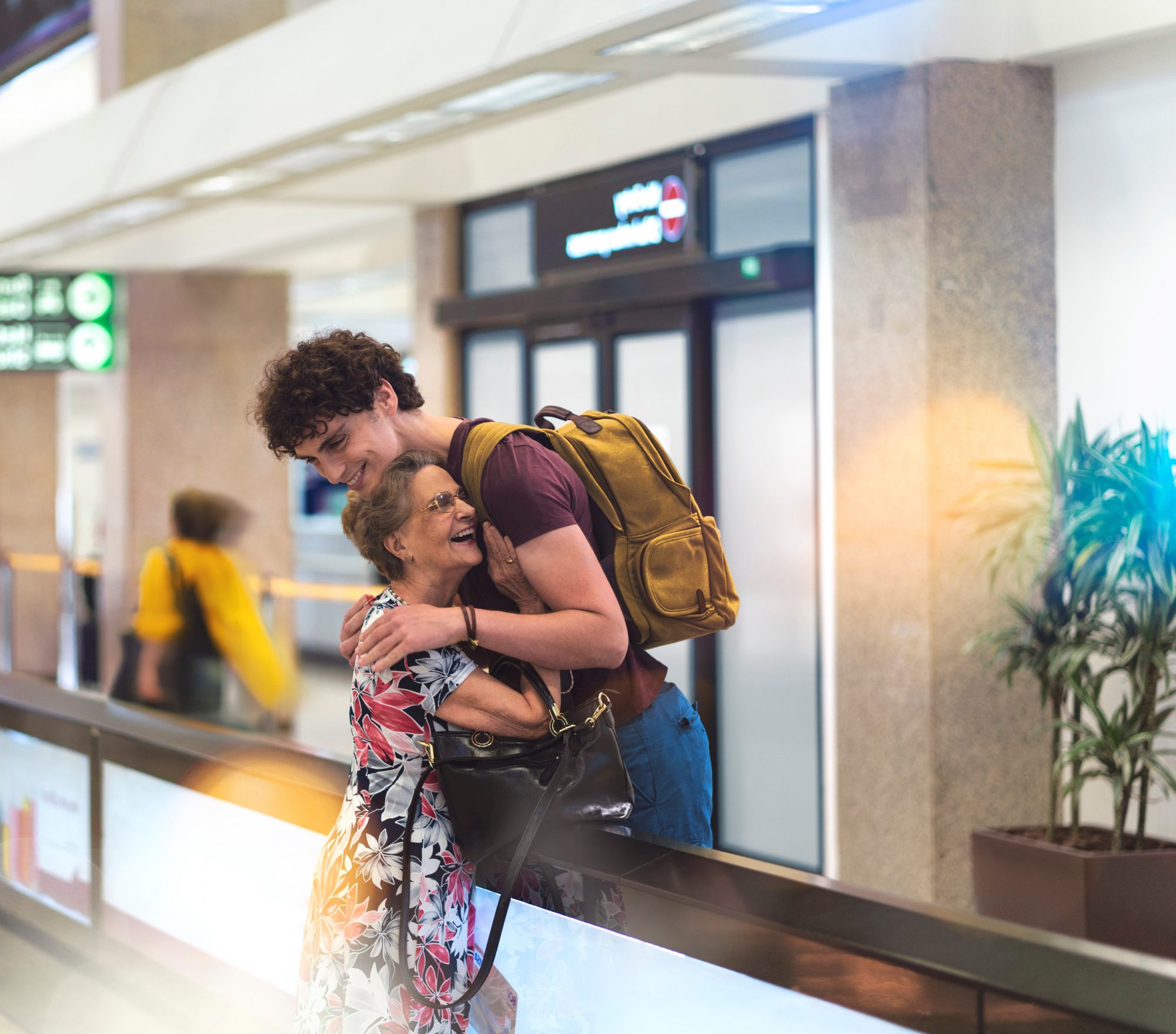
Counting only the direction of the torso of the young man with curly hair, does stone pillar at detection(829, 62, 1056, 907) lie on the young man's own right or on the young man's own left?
on the young man's own right

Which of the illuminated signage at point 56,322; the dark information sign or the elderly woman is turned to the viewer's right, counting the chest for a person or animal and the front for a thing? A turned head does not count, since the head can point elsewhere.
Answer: the elderly woman

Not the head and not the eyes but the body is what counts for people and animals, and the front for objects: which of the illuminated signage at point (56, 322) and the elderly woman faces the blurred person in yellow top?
the illuminated signage

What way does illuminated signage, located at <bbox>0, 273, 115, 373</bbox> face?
toward the camera

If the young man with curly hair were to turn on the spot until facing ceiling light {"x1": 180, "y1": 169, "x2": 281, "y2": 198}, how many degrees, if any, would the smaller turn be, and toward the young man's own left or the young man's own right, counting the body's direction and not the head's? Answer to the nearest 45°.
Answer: approximately 90° to the young man's own right

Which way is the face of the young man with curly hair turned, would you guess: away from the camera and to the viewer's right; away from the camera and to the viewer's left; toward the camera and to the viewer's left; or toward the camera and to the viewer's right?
toward the camera and to the viewer's left

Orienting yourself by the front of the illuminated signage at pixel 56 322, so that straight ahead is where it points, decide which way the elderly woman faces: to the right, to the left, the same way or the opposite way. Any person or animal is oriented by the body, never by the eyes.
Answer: to the left

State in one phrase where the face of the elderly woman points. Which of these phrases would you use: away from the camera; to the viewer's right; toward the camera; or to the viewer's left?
to the viewer's right

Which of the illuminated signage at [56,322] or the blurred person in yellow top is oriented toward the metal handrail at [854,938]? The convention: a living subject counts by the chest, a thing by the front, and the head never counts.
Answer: the illuminated signage

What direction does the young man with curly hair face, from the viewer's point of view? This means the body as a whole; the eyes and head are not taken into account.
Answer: to the viewer's left

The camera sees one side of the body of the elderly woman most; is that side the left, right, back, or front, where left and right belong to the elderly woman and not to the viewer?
right
